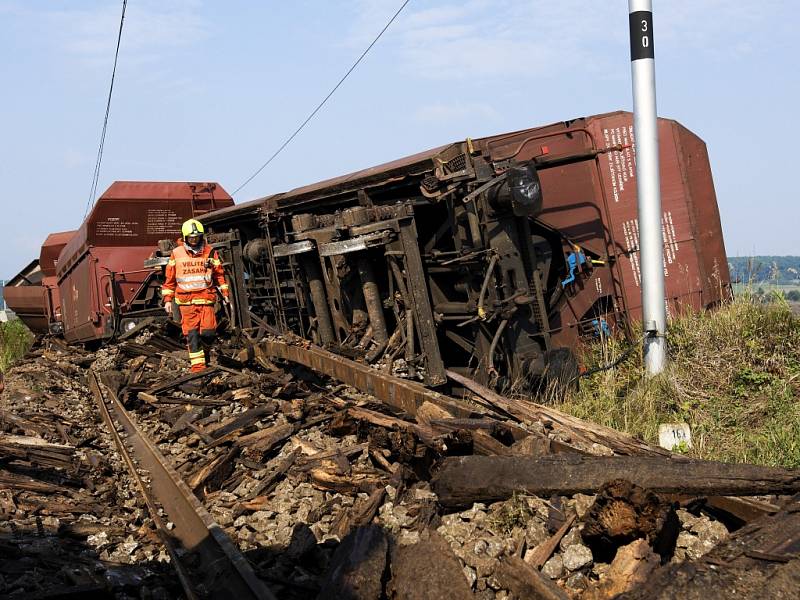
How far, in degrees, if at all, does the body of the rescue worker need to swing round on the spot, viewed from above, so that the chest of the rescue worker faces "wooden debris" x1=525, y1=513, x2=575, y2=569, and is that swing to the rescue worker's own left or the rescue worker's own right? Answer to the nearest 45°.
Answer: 0° — they already face it

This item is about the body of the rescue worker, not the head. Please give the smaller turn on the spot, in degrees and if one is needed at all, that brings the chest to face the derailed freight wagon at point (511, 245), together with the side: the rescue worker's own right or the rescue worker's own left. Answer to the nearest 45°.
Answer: approximately 45° to the rescue worker's own left

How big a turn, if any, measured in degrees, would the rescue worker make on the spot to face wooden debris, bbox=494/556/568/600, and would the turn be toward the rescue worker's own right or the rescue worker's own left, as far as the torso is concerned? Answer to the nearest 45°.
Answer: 0° — they already face it

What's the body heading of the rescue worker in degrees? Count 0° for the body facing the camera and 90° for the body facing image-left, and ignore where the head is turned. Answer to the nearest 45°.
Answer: approximately 0°

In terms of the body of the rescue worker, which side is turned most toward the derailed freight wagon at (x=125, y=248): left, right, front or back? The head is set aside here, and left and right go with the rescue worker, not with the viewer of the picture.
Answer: back

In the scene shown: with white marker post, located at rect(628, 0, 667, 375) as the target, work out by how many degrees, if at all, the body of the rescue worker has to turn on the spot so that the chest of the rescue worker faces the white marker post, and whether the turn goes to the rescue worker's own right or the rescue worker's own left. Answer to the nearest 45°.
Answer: approximately 45° to the rescue worker's own left

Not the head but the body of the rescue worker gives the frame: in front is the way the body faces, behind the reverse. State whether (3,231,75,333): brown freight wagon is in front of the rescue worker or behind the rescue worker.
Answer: behind
